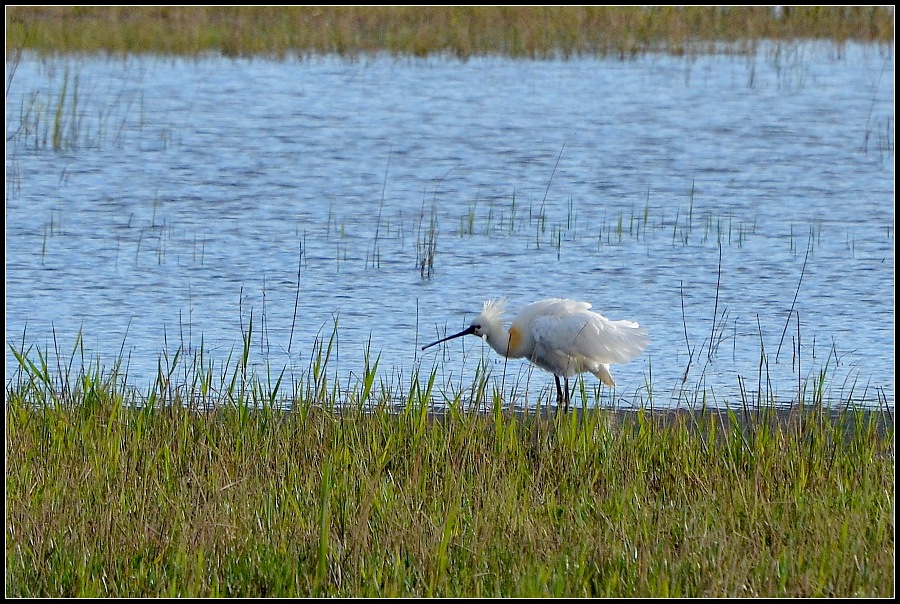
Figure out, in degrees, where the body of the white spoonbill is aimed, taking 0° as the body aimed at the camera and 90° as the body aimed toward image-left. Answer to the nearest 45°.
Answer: approximately 90°

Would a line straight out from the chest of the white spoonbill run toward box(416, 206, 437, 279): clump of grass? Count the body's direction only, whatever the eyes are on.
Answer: no
